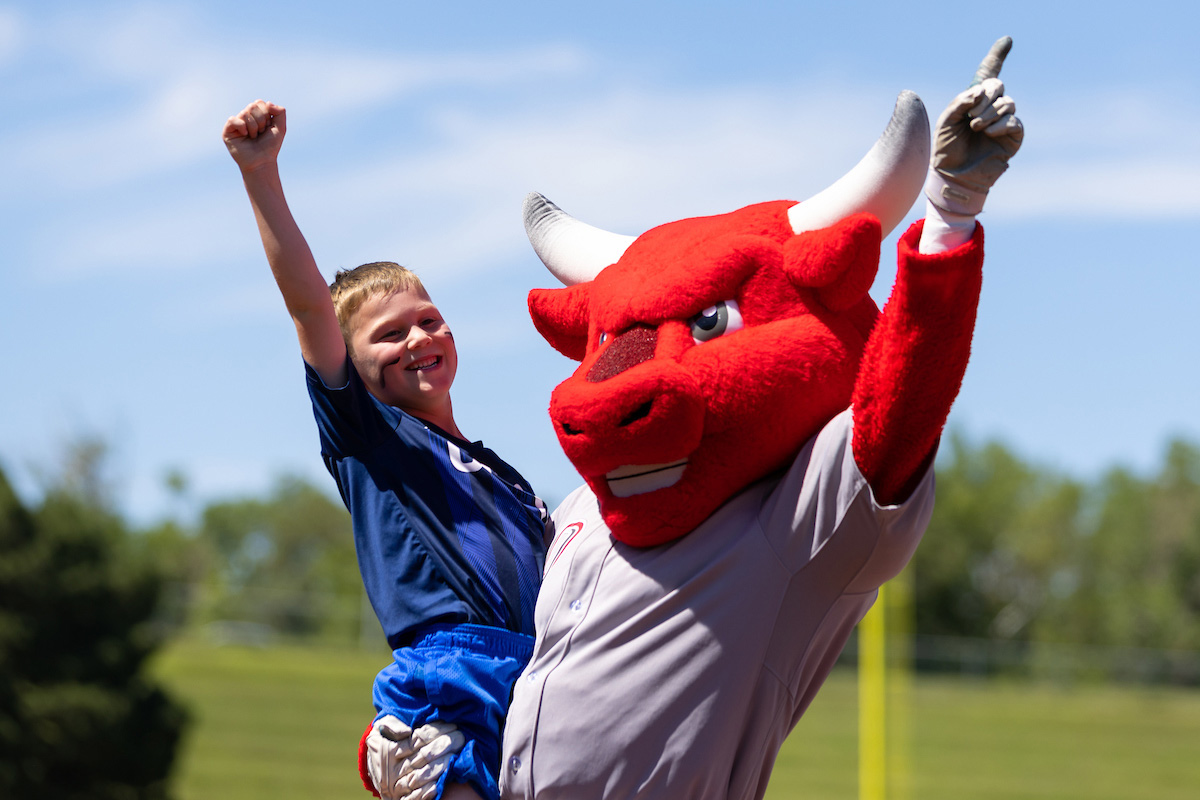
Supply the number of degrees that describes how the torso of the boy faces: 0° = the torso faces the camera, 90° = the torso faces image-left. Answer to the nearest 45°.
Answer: approximately 315°

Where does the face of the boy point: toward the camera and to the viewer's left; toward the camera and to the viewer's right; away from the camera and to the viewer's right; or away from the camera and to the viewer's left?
toward the camera and to the viewer's right

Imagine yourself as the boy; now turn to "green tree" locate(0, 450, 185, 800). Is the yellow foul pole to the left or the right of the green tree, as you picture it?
right

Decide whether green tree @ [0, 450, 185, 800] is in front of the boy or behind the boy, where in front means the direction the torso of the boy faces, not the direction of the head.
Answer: behind

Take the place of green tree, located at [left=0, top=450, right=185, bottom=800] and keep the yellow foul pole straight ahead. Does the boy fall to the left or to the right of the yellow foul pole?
right

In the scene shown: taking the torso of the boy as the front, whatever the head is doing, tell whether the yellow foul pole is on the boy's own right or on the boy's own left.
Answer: on the boy's own left

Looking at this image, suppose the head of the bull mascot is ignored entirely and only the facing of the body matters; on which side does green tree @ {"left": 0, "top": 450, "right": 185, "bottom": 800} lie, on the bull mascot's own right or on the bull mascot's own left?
on the bull mascot's own right
